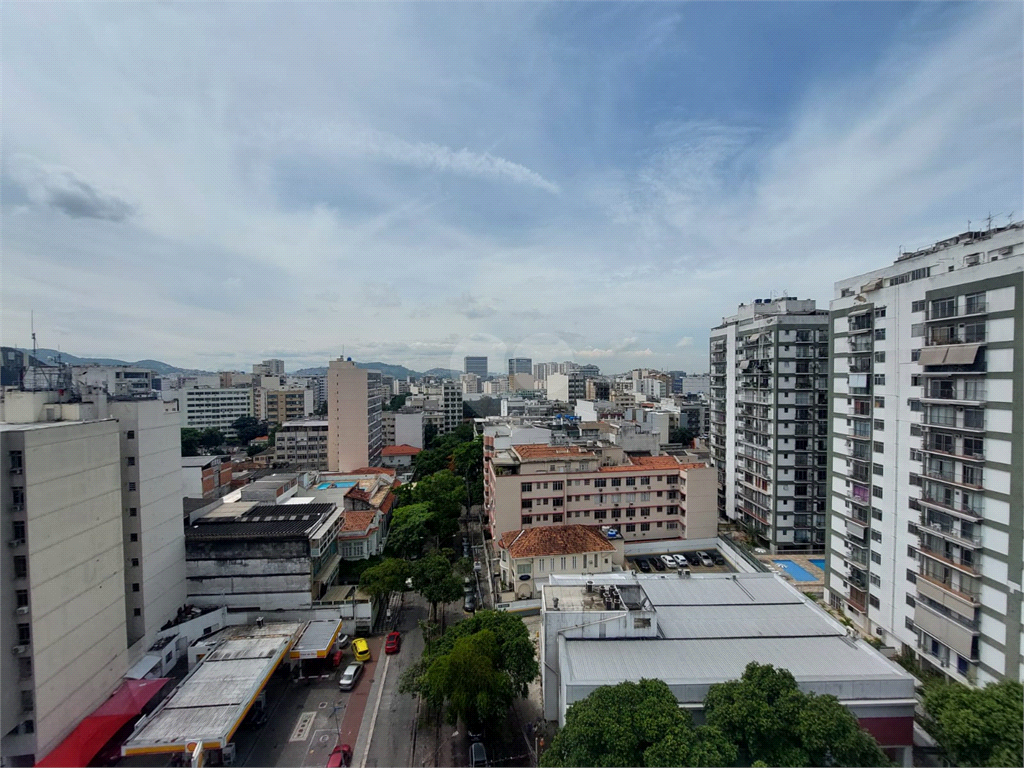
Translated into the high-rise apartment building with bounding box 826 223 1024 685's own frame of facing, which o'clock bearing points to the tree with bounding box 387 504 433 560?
The tree is roughly at 1 o'clock from the high-rise apartment building.

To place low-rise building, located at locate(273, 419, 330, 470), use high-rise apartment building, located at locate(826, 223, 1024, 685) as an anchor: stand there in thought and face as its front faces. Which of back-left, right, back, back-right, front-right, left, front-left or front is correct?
front-right

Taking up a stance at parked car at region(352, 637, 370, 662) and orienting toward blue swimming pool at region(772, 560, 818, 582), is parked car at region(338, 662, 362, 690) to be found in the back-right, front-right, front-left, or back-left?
back-right

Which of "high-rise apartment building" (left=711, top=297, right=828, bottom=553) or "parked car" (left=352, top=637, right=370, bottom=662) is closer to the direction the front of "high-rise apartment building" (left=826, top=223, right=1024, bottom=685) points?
the parked car

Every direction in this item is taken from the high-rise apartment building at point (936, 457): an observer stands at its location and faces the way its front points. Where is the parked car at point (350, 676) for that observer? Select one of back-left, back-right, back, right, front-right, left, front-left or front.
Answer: front

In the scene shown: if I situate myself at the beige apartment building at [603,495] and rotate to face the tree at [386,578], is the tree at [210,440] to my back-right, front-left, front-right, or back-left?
front-right

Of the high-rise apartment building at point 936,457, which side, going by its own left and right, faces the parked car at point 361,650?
front

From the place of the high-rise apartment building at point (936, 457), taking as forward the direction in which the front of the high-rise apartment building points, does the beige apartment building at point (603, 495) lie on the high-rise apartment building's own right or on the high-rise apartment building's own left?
on the high-rise apartment building's own right

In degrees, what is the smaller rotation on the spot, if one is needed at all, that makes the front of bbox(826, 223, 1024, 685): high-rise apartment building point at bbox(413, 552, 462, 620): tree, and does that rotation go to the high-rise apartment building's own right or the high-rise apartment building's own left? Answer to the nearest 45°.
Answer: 0° — it already faces it

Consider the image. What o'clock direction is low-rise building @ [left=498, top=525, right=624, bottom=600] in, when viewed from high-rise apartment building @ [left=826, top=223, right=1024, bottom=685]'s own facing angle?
The low-rise building is roughly at 1 o'clock from the high-rise apartment building.

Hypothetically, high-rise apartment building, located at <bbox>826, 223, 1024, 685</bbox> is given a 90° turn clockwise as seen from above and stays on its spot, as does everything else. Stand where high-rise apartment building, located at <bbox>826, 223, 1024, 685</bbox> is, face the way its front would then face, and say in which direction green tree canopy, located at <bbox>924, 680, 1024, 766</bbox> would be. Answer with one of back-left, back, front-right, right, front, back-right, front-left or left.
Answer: back-left

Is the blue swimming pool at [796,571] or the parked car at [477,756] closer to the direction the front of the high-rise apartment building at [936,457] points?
the parked car

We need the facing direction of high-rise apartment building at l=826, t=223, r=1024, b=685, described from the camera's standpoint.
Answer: facing the viewer and to the left of the viewer

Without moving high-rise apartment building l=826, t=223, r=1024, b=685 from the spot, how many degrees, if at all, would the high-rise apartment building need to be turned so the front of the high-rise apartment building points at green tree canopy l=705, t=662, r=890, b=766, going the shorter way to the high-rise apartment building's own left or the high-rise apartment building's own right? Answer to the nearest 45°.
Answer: approximately 45° to the high-rise apartment building's own left

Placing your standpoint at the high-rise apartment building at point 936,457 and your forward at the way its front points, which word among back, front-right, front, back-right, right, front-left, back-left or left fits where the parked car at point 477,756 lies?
front

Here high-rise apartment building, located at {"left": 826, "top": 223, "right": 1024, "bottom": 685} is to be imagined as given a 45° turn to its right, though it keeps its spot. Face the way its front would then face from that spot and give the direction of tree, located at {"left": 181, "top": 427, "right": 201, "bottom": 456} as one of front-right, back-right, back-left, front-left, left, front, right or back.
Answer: front

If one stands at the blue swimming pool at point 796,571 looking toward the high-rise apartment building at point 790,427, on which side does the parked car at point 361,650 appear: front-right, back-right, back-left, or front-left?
back-left

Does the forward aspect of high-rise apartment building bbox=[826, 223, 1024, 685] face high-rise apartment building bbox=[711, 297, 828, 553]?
no

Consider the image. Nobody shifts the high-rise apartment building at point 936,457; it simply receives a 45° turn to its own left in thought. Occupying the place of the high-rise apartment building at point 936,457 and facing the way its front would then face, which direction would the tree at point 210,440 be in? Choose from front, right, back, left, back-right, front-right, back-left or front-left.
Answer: right

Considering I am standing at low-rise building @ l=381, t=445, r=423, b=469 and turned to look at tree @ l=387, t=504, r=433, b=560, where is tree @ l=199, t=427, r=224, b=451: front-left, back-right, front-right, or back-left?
back-right

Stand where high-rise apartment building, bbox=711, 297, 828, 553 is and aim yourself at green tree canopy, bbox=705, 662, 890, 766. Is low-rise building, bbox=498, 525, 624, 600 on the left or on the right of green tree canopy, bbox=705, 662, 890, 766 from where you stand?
right

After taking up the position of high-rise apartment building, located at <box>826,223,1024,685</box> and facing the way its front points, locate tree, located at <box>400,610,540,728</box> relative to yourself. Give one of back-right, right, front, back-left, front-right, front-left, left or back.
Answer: front

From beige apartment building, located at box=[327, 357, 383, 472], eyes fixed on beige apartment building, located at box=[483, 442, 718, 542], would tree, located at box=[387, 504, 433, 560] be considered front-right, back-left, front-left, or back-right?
front-right
